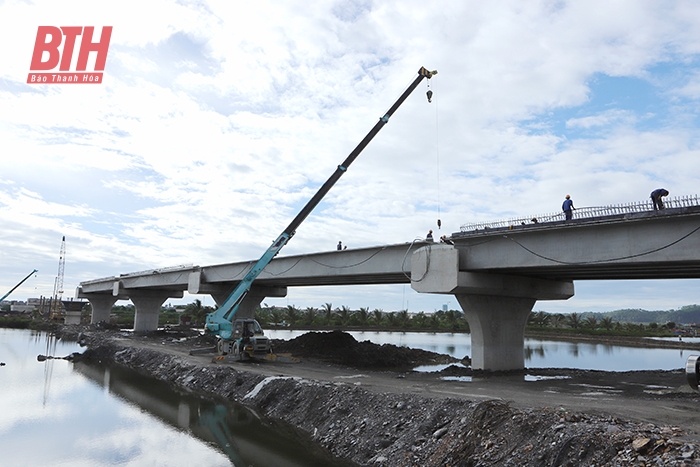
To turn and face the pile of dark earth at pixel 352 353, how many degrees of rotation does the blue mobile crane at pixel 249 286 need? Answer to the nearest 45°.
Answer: approximately 90° to its left

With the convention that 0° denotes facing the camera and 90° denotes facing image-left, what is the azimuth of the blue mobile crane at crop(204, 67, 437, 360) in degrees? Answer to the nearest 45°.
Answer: approximately 315°
